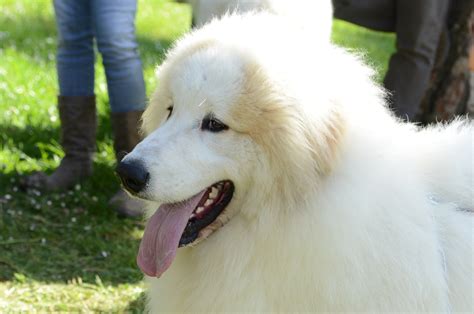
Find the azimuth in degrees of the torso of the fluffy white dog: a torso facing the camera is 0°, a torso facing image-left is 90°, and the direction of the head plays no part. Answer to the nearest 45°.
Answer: approximately 45°

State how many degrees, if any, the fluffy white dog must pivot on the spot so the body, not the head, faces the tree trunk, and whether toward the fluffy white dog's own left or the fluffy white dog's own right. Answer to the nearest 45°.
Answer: approximately 135° to the fluffy white dog's own right
